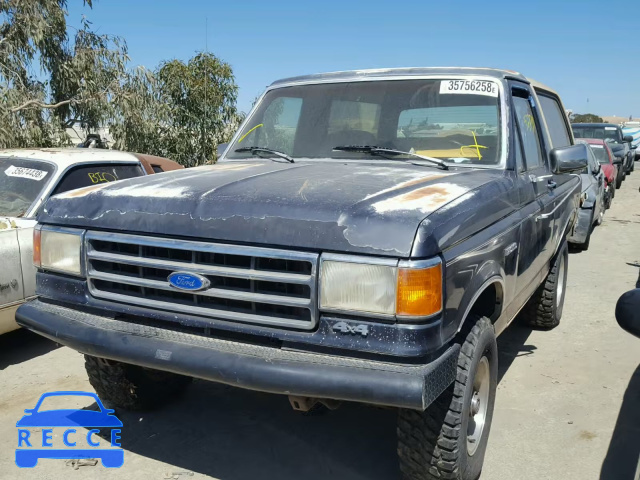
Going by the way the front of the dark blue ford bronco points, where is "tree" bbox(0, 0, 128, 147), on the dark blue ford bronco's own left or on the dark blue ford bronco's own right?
on the dark blue ford bronco's own right

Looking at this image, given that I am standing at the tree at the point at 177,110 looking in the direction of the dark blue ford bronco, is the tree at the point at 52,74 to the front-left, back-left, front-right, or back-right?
back-right

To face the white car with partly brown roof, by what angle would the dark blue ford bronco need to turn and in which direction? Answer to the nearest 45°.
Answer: approximately 90° to its right

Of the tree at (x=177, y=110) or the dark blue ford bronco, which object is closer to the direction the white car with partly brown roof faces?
the dark blue ford bronco

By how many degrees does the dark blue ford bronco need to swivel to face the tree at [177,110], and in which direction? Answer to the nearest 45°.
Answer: approximately 135° to its right

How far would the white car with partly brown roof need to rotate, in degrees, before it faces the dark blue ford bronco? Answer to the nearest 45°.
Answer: approximately 90° to its left

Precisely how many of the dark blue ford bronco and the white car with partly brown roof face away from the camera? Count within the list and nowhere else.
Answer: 0

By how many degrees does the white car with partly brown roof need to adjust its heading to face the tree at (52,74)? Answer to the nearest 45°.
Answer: approximately 135° to its right

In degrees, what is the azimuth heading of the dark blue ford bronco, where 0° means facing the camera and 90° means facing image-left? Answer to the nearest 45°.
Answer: approximately 45°
